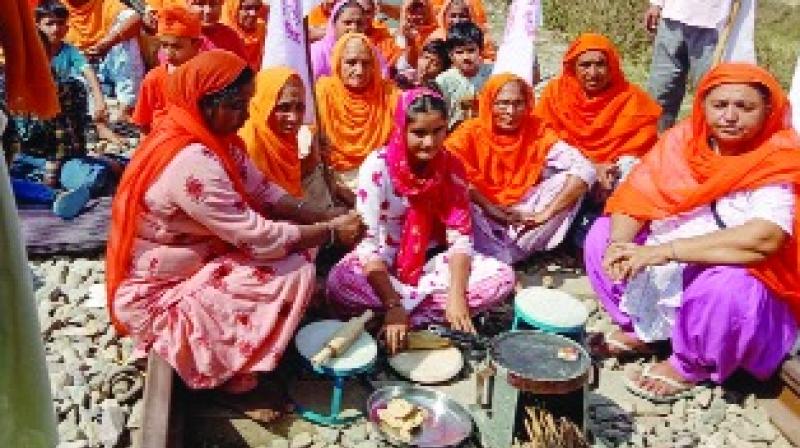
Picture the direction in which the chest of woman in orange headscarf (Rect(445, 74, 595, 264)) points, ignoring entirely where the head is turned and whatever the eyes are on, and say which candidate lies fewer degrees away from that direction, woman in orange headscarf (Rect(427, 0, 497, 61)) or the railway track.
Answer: the railway track

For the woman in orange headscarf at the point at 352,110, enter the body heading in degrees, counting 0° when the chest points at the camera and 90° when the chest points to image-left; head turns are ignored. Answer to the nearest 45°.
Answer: approximately 0°

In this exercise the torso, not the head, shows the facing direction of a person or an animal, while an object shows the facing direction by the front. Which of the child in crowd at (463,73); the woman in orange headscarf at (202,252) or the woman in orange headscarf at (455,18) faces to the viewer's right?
the woman in orange headscarf at (202,252)

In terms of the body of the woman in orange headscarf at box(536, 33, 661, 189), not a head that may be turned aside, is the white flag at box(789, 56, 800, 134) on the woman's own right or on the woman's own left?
on the woman's own left

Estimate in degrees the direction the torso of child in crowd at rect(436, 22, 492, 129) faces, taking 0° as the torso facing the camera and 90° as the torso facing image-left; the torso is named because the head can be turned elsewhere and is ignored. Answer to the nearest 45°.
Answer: approximately 0°

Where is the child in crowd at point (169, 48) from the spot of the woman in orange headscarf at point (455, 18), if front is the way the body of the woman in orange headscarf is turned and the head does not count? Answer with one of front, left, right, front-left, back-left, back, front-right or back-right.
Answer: front-right

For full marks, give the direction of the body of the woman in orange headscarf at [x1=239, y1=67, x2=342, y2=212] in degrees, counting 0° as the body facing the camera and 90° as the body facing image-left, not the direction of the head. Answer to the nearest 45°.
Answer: approximately 315°

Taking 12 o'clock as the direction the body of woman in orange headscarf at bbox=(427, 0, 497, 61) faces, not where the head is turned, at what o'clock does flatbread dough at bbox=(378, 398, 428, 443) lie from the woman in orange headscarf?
The flatbread dough is roughly at 12 o'clock from the woman in orange headscarf.

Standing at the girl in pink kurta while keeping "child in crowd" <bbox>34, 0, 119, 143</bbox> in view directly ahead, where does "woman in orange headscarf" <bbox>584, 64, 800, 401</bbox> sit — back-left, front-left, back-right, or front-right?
back-right

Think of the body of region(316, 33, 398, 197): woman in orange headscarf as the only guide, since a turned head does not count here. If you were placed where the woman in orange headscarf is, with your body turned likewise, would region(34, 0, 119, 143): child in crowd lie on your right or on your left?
on your right
